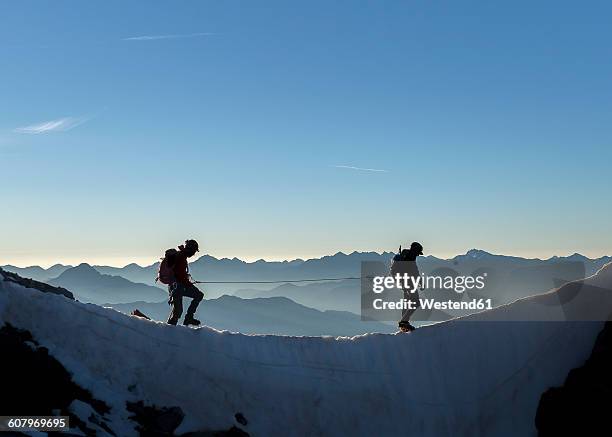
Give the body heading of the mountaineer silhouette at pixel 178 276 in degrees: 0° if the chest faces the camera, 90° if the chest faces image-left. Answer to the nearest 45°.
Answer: approximately 270°

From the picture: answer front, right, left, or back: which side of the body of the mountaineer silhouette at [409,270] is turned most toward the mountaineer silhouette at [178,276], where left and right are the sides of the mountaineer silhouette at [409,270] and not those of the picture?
back

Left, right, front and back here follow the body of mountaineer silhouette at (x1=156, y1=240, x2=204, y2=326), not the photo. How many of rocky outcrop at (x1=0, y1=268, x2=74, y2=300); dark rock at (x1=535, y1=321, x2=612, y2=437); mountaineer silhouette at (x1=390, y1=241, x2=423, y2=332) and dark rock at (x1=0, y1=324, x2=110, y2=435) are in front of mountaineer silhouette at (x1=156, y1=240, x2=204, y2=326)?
2

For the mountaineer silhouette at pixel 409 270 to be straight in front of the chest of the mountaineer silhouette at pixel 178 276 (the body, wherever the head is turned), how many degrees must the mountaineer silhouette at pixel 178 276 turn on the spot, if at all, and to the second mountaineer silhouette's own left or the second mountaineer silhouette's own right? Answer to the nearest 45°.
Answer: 0° — they already face them

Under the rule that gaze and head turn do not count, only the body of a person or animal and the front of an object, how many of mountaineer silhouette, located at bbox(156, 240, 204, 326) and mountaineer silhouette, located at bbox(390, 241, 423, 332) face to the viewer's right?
2

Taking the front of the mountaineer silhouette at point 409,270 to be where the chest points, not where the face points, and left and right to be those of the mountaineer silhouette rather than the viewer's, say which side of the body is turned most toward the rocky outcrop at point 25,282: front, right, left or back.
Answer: back

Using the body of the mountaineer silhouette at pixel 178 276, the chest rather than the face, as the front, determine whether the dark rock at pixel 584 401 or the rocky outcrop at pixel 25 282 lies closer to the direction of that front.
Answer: the dark rock

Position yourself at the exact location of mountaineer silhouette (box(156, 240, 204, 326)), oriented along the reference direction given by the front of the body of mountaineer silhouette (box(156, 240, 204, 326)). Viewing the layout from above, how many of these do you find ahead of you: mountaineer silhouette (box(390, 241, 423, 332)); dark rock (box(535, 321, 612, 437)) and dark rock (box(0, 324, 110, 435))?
2

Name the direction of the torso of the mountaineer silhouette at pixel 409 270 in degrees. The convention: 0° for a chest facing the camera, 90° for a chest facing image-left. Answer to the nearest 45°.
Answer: approximately 270°

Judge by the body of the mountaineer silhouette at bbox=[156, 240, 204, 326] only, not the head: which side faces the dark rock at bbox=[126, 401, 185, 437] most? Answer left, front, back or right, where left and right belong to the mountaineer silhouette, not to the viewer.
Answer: right

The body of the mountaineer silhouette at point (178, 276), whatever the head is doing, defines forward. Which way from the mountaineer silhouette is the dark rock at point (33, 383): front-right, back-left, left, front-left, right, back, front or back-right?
back-right

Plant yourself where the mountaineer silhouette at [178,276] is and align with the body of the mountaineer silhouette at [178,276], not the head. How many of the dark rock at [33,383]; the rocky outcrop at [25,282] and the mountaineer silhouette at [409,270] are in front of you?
1
